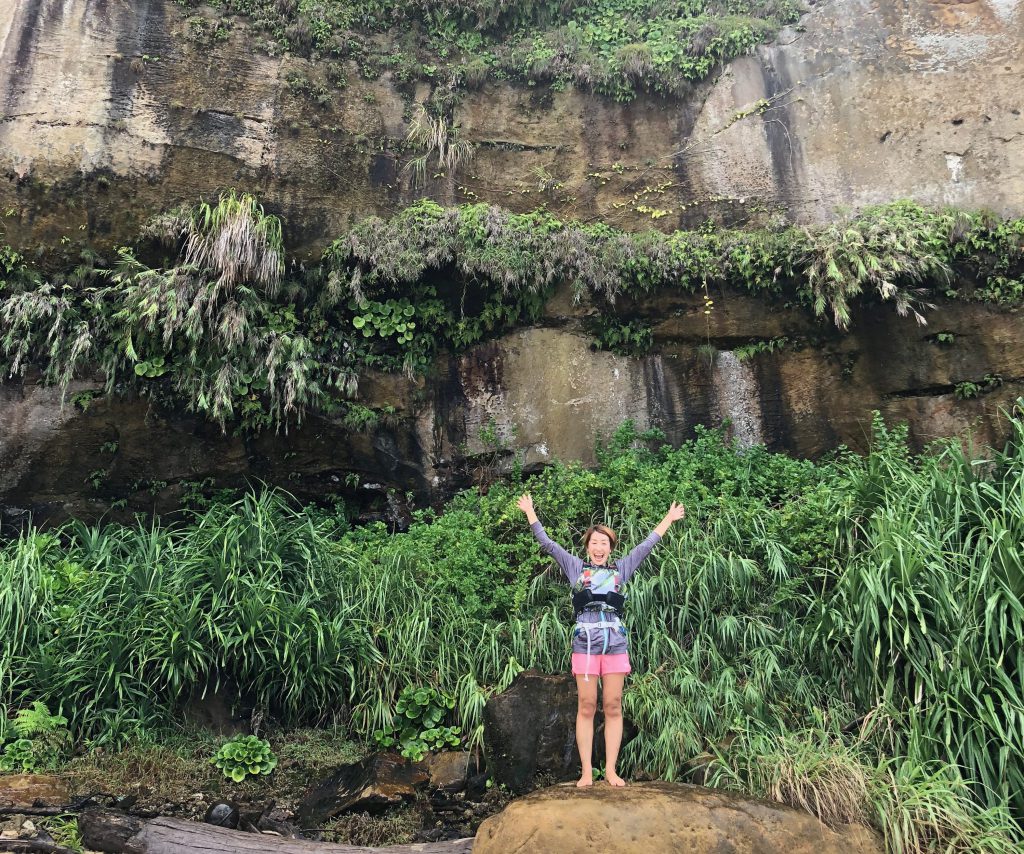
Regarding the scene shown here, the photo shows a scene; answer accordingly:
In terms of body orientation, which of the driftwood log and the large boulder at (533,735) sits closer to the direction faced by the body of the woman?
the driftwood log

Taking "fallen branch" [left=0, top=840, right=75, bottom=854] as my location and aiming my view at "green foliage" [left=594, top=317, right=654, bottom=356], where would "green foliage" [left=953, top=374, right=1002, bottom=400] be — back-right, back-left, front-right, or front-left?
front-right

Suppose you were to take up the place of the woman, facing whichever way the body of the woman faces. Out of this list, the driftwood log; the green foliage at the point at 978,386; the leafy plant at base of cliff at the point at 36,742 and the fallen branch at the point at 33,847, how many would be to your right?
3

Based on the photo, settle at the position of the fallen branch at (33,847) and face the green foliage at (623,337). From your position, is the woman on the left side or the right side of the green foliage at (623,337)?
right

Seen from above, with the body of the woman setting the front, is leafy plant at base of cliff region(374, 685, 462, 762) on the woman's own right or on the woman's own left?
on the woman's own right

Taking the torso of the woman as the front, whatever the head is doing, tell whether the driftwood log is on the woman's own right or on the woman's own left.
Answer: on the woman's own right

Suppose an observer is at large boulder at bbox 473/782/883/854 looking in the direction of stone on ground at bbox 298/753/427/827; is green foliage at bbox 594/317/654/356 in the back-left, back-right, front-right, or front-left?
front-right

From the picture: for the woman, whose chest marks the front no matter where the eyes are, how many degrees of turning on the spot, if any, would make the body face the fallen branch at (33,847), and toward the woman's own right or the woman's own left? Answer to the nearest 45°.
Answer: approximately 90° to the woman's own right

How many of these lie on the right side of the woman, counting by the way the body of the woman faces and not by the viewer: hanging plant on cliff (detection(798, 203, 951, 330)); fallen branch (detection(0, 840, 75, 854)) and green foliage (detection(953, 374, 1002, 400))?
1

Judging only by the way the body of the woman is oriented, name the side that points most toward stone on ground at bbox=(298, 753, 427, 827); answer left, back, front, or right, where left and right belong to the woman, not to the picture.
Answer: right

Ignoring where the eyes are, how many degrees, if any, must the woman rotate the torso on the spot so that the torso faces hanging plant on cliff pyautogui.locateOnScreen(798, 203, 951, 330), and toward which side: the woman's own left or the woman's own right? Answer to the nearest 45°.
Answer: approximately 135° to the woman's own left

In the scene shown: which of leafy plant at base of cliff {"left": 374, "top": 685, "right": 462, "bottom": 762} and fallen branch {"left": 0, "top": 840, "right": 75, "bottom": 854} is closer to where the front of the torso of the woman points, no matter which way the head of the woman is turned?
the fallen branch

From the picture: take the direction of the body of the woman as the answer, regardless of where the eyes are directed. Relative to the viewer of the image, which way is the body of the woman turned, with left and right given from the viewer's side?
facing the viewer

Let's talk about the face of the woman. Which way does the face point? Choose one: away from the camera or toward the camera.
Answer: toward the camera

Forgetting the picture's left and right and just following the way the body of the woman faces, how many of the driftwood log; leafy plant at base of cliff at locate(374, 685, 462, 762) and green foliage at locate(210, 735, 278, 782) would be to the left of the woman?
0

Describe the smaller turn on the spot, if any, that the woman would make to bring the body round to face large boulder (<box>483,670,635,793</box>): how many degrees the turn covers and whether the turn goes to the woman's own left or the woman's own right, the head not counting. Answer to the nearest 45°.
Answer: approximately 135° to the woman's own right
